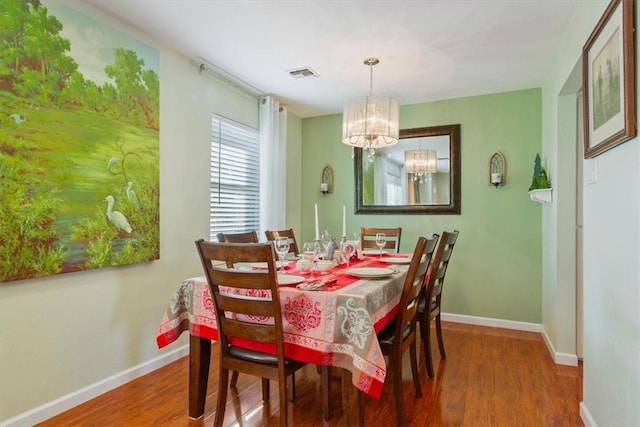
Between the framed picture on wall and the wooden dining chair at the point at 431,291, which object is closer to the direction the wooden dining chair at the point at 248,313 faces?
the wooden dining chair

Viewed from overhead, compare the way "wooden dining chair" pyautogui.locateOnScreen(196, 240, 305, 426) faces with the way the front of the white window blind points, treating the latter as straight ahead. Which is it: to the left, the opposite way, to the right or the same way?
to the left

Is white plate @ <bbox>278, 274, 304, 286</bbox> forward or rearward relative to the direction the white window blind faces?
forward

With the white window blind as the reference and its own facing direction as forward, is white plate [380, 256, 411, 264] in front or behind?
in front

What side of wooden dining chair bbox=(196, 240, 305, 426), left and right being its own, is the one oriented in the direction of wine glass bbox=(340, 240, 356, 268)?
front

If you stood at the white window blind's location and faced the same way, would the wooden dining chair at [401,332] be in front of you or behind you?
in front

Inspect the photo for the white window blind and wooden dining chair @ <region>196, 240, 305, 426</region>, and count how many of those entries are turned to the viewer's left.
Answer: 0

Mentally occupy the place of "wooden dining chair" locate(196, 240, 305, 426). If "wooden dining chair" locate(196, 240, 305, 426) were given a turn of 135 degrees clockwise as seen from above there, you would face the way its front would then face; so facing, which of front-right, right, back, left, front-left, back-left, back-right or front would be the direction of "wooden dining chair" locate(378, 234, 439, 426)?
left

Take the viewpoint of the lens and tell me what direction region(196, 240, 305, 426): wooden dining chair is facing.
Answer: facing away from the viewer and to the right of the viewer
